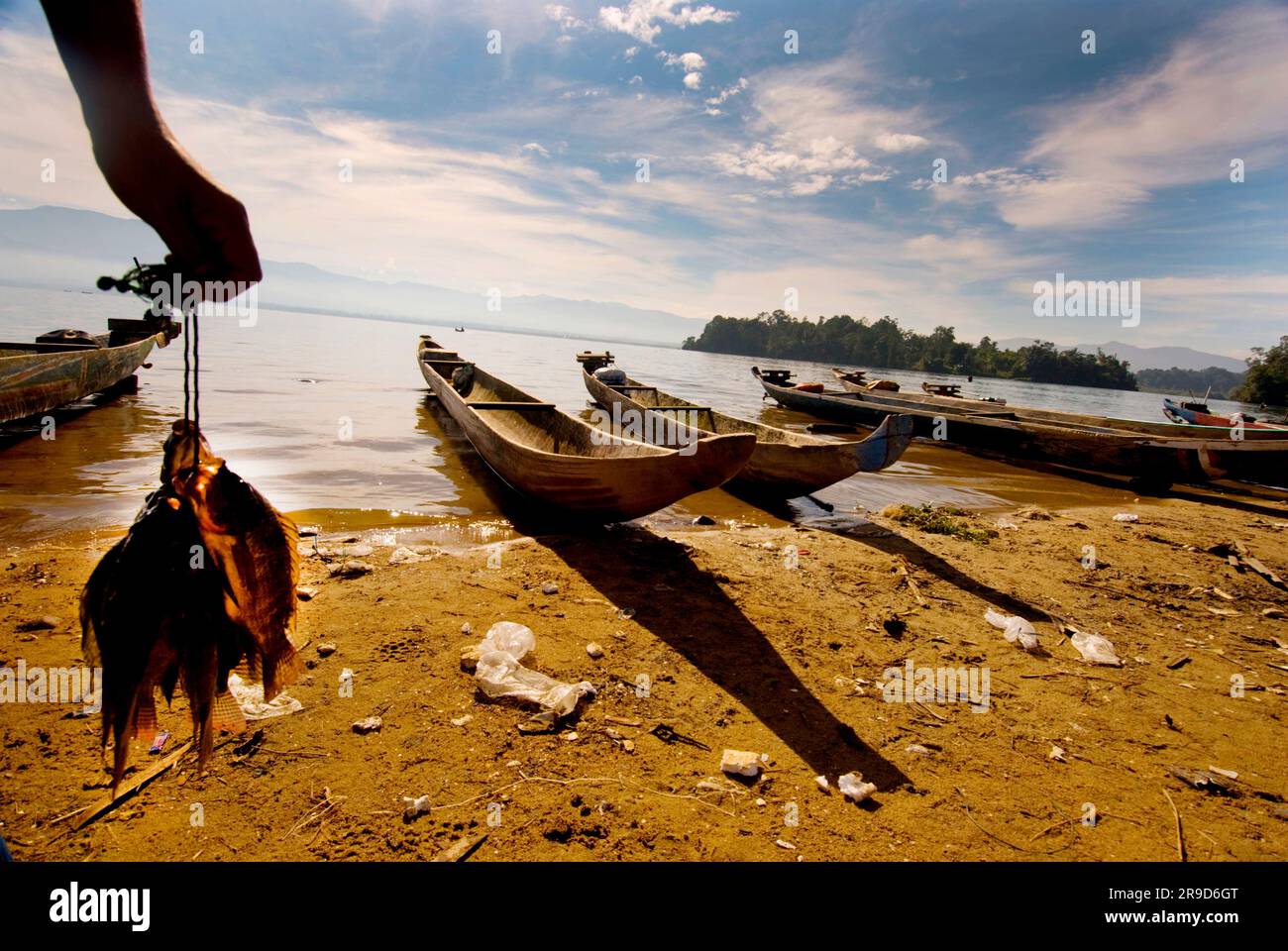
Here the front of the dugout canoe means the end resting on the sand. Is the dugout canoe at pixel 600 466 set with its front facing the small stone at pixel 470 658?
no

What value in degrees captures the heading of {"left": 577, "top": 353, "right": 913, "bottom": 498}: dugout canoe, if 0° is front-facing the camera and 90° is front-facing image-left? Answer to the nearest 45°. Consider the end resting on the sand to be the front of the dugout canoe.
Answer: approximately 315°

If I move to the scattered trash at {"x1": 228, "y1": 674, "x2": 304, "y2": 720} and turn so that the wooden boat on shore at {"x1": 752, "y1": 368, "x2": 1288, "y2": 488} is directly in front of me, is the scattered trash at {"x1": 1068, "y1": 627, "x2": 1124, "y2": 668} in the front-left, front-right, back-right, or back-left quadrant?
front-right

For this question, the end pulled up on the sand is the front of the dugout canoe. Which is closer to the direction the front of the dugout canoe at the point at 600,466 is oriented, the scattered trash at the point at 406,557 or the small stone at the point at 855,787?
the small stone

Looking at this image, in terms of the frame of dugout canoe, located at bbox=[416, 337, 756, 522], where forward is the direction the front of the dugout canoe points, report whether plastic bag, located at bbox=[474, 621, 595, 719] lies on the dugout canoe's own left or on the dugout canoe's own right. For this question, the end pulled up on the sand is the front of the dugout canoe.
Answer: on the dugout canoe's own right

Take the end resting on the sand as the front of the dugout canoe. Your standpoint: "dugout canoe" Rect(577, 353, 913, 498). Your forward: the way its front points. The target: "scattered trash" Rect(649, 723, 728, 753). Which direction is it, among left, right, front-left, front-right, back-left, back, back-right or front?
front-right

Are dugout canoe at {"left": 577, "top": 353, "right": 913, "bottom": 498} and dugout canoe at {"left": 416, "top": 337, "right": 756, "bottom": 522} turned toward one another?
no

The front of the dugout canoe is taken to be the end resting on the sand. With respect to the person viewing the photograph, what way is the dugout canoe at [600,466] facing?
facing the viewer and to the right of the viewer

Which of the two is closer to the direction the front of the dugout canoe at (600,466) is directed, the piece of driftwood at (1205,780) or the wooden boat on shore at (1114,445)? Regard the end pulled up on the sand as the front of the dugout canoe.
the piece of driftwood

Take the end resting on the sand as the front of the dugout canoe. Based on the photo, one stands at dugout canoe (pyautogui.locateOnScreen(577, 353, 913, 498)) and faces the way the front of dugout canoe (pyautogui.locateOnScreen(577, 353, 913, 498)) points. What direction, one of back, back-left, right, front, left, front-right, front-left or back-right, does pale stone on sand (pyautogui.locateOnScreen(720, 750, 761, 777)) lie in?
front-right

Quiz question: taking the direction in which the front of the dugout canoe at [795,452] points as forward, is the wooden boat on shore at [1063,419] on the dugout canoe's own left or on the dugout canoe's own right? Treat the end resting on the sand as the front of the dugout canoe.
on the dugout canoe's own left

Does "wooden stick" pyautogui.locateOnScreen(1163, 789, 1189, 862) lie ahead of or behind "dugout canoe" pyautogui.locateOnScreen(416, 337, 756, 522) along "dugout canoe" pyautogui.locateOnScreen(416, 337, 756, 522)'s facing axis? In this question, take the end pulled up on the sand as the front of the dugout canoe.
ahead

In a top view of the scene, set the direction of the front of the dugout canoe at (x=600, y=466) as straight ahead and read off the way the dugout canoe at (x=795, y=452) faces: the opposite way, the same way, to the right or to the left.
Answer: the same way

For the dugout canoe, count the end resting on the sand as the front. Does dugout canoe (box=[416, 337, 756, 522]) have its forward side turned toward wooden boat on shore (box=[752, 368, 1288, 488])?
no
